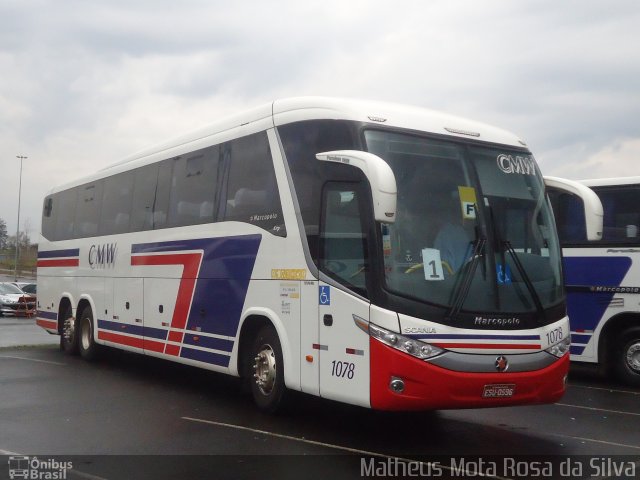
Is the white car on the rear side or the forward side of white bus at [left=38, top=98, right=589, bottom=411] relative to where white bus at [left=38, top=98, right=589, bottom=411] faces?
on the rear side

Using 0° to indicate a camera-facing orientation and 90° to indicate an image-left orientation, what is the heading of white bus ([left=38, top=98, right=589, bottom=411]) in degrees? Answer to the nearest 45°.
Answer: approximately 315°

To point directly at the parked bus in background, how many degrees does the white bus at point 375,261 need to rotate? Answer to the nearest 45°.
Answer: approximately 90° to its left

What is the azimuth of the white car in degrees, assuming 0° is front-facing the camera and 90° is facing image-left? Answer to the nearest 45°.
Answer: approximately 315°
